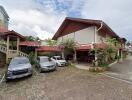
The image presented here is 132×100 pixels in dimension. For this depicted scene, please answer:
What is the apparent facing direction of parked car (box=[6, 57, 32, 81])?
toward the camera

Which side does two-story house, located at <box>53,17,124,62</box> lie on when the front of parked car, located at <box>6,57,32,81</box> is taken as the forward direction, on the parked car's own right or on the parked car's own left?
on the parked car's own left
